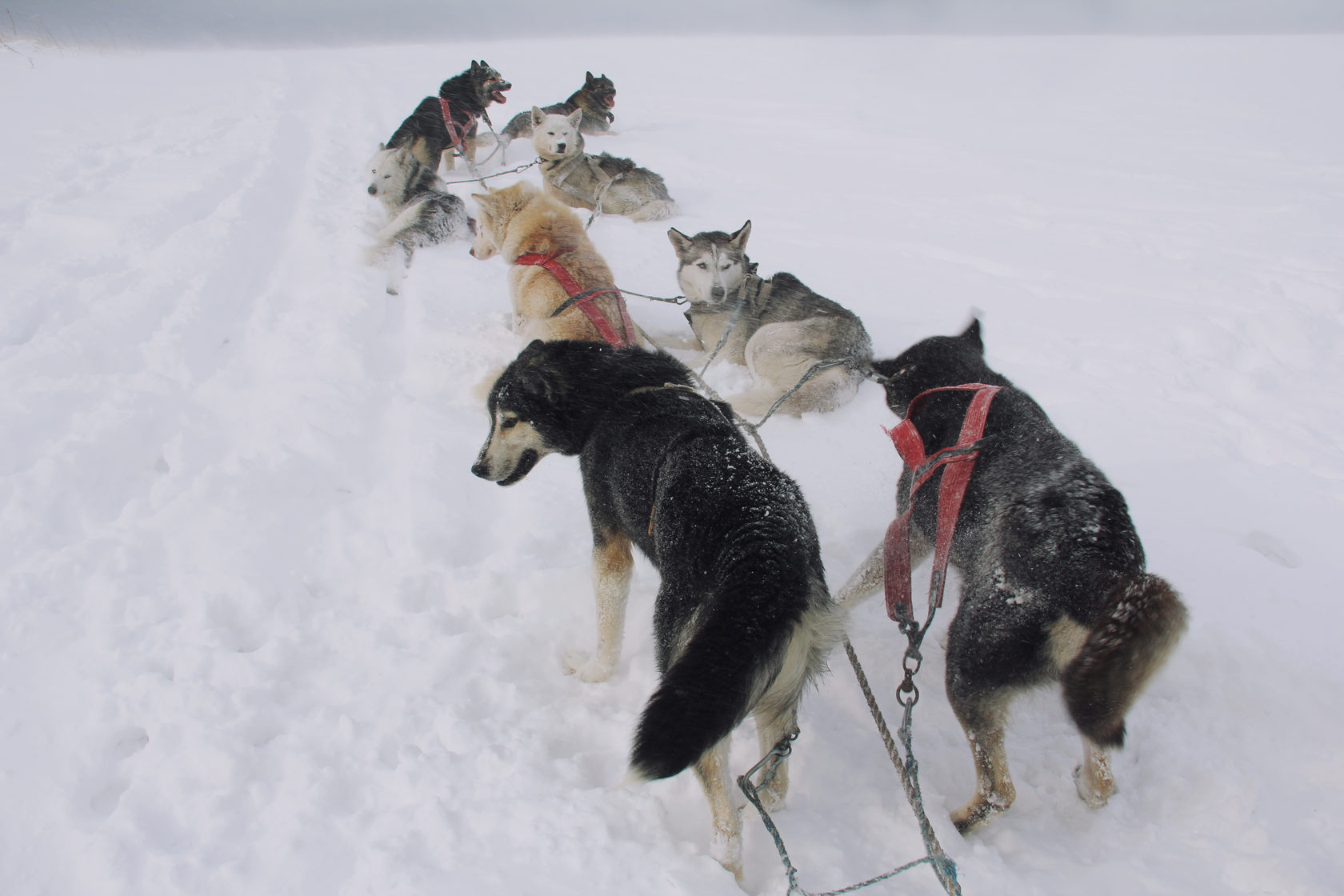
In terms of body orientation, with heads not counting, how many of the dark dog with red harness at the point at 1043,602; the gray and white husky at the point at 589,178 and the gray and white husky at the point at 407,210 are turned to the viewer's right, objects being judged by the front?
0

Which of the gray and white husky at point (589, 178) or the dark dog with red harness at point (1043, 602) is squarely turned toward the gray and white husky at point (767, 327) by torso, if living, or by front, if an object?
the dark dog with red harness

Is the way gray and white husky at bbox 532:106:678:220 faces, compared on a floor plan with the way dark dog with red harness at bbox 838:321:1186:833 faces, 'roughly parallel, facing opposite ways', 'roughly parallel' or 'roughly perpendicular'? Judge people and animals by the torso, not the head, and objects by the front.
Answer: roughly perpendicular

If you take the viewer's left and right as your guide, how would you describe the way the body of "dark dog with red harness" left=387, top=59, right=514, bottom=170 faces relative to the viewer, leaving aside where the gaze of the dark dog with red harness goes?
facing to the right of the viewer

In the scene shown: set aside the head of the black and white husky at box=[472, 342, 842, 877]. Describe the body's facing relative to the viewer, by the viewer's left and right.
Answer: facing away from the viewer and to the left of the viewer

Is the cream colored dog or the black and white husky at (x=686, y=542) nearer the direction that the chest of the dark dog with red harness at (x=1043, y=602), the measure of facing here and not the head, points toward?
the cream colored dog

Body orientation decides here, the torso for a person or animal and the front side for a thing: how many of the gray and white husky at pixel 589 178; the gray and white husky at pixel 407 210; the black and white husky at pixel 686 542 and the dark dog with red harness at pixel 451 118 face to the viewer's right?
1

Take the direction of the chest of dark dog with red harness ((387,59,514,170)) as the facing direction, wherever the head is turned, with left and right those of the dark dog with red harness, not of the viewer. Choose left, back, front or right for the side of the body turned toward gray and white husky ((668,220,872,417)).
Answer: right

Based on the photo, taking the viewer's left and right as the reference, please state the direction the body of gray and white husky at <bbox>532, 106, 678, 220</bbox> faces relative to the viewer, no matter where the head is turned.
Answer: facing to the left of the viewer

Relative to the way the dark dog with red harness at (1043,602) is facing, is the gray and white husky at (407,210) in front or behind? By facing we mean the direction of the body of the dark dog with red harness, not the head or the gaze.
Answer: in front

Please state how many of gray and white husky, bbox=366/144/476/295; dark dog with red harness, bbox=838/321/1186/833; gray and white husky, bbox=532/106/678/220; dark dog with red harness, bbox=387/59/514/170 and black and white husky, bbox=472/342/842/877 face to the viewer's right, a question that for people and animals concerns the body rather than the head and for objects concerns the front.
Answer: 1

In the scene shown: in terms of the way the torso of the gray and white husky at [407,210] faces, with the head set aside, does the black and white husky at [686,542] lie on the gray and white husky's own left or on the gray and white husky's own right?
on the gray and white husky's own left

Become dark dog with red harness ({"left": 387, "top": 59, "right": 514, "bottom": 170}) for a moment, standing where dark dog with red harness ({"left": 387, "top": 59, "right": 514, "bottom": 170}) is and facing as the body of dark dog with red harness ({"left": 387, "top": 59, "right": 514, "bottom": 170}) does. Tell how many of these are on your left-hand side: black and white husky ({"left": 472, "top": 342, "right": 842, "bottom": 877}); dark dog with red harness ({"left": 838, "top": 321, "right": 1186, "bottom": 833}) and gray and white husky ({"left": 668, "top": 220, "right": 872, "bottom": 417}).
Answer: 0

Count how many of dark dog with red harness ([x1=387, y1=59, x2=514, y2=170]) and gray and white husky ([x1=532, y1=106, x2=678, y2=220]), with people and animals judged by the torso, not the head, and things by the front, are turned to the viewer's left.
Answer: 1

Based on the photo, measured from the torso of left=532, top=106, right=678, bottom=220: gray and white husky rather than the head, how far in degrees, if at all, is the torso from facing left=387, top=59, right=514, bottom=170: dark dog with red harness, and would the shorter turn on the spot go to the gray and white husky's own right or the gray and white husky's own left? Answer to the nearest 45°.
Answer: approximately 45° to the gray and white husky's own right
